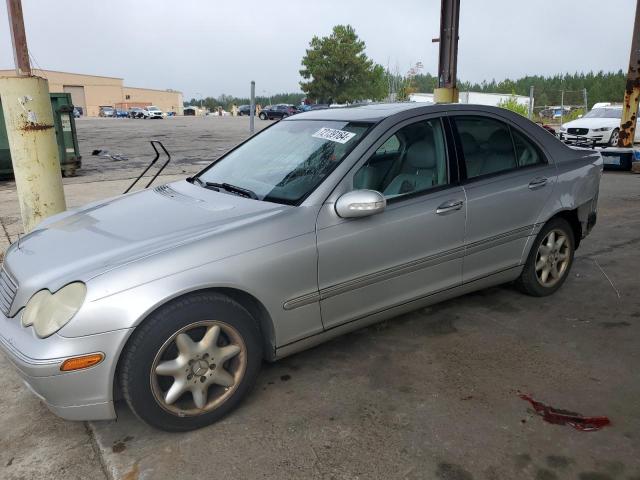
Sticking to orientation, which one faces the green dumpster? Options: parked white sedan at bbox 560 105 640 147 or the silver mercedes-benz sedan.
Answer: the parked white sedan

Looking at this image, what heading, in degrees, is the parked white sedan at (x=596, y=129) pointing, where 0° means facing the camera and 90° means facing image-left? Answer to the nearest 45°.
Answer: approximately 45°

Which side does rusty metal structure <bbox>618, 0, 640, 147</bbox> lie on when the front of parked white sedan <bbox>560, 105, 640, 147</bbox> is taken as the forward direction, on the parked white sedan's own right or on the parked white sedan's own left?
on the parked white sedan's own left

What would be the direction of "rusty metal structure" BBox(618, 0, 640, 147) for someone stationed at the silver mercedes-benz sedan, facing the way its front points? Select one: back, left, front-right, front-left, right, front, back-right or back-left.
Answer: back

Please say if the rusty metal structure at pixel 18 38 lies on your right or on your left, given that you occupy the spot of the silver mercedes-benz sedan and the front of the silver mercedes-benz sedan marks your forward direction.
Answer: on your right

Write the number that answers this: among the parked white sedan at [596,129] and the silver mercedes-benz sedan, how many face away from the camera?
0

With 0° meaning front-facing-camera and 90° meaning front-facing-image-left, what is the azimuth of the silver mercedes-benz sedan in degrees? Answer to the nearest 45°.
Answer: approximately 45°

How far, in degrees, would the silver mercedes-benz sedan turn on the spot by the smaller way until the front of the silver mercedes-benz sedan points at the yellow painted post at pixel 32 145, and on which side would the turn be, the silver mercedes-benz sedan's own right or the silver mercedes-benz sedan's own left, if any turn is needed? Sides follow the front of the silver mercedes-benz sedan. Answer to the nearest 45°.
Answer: approximately 90° to the silver mercedes-benz sedan's own right

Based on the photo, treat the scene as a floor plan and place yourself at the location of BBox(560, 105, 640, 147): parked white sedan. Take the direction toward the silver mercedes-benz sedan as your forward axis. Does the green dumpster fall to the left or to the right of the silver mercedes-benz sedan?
right

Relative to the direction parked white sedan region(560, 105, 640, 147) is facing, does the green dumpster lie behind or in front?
in front

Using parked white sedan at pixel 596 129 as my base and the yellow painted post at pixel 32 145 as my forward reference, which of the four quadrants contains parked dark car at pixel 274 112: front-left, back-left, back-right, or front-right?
back-right

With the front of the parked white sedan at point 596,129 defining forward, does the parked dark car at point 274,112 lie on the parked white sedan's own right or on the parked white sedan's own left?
on the parked white sedan's own right
